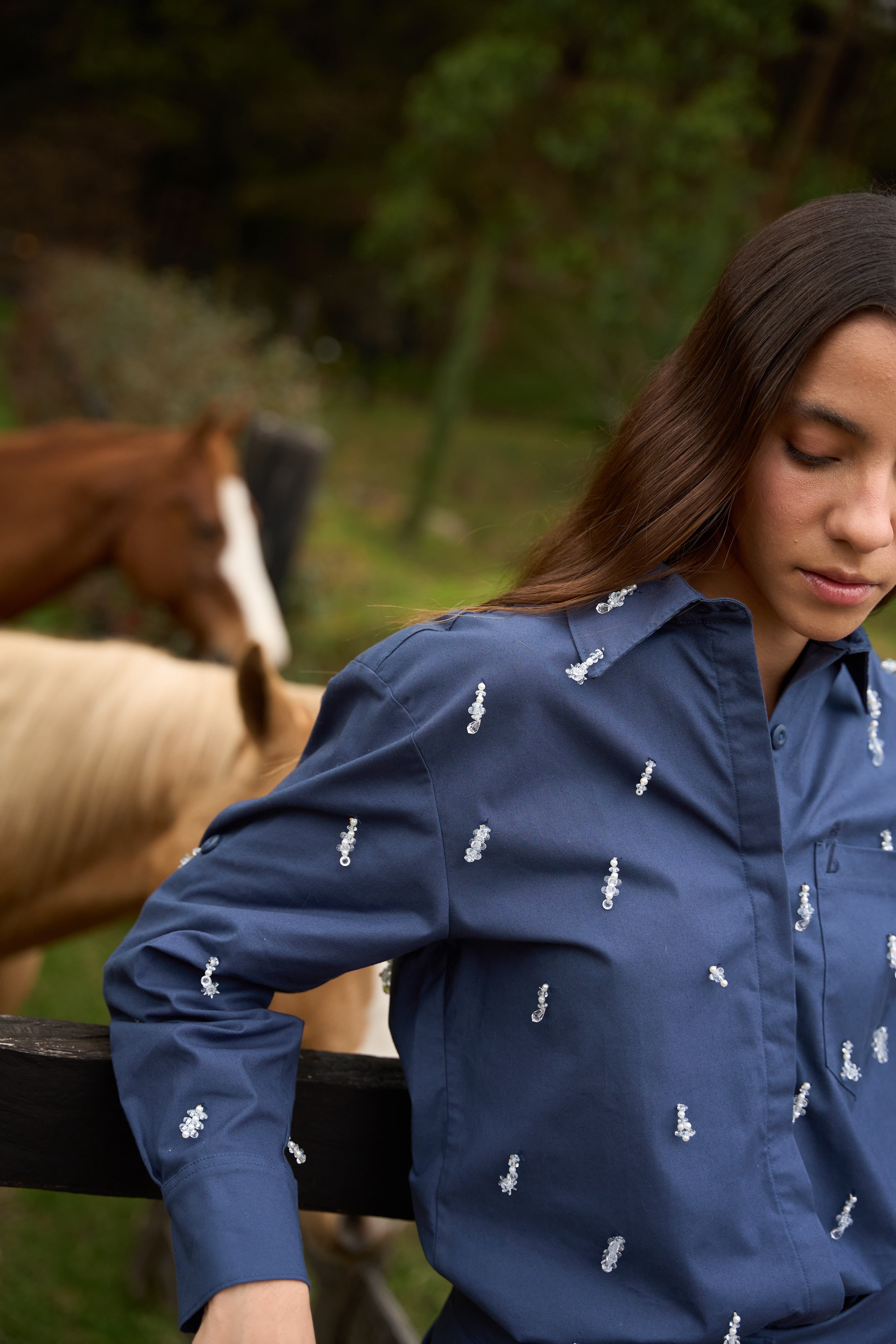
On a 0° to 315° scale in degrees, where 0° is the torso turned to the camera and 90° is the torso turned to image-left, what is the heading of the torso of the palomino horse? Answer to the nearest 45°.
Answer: approximately 270°

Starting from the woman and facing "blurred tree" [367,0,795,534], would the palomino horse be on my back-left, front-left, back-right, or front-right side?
front-left

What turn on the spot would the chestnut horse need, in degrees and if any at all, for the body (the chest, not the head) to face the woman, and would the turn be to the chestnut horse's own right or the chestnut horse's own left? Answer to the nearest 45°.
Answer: approximately 90° to the chestnut horse's own right

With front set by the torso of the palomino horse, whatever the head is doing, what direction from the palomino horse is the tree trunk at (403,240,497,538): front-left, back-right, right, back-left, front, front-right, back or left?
left

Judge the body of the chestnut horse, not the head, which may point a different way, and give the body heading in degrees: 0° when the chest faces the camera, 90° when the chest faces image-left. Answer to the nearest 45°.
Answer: approximately 270°

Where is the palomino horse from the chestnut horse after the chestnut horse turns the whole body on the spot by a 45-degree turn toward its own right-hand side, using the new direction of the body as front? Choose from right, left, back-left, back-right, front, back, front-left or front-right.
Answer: front-right

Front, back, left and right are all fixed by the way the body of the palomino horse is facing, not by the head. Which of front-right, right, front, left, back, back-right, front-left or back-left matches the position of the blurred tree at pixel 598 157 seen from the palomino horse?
left
